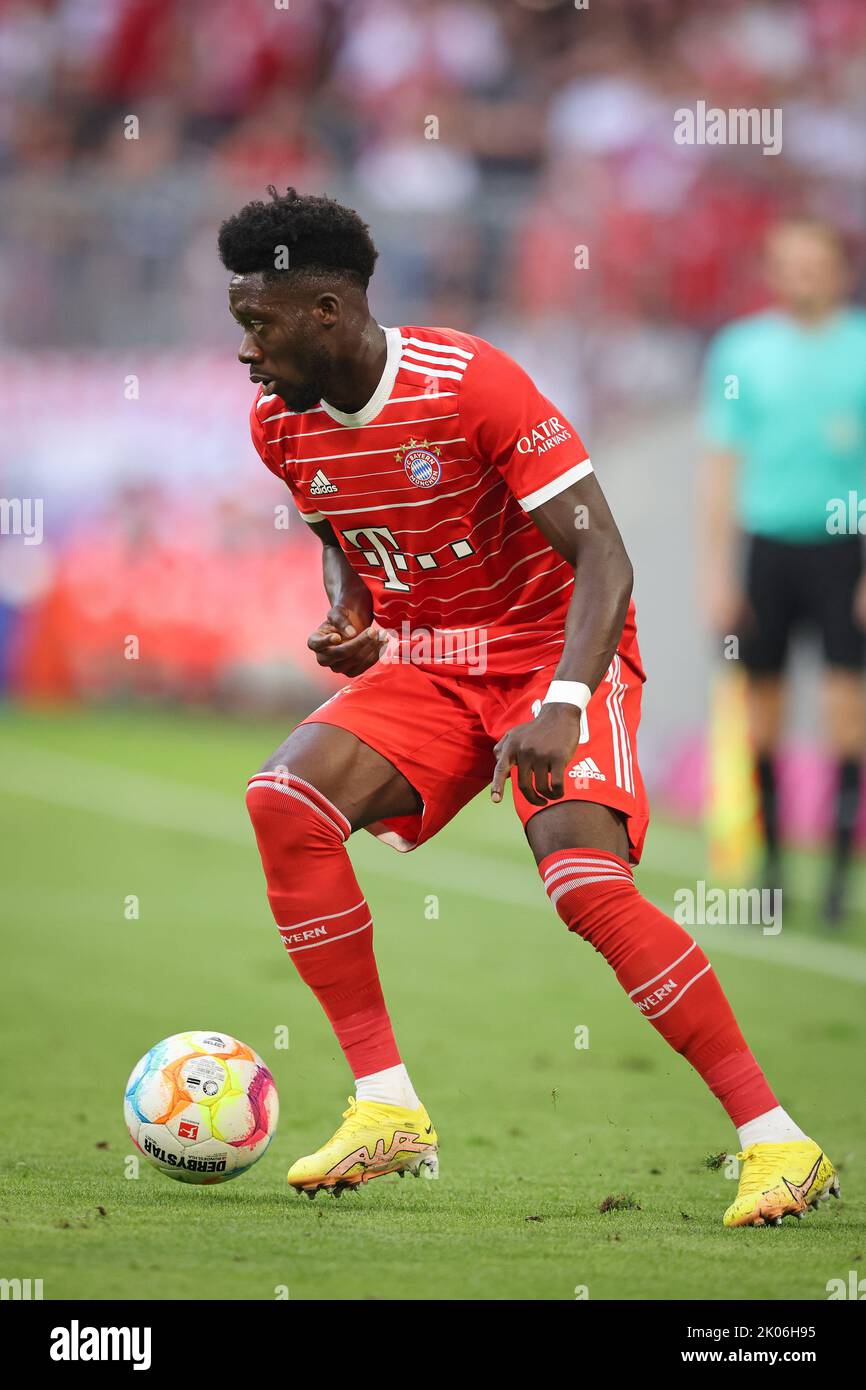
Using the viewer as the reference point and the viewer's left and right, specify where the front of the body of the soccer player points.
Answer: facing the viewer and to the left of the viewer

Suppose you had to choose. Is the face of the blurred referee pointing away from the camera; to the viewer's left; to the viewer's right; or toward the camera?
toward the camera

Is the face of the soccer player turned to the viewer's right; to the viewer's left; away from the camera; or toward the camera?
to the viewer's left

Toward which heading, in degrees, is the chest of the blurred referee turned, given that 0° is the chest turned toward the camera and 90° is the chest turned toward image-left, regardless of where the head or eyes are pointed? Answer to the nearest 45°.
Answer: approximately 0°

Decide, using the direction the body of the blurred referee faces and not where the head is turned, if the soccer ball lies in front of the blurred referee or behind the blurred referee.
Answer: in front

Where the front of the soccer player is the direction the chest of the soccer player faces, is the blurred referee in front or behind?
behind

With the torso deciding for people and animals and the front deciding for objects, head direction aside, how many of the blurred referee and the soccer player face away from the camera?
0
